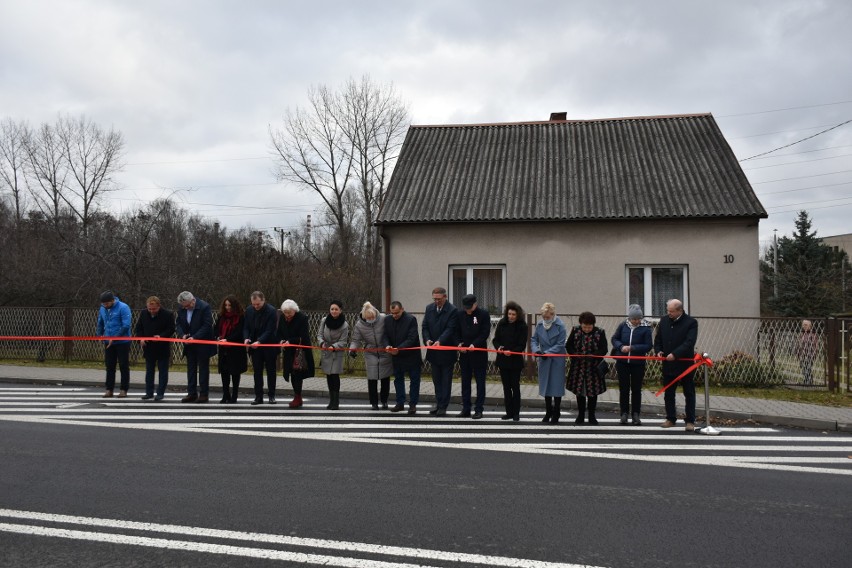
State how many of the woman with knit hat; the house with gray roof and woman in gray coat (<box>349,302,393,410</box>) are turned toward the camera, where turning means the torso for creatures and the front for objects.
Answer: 3

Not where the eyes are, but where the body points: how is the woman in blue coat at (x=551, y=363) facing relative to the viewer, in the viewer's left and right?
facing the viewer and to the left of the viewer

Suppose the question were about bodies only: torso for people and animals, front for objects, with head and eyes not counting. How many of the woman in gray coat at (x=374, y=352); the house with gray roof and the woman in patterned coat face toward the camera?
3

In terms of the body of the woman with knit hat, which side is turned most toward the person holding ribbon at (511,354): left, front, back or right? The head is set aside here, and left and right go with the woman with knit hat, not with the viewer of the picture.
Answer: right

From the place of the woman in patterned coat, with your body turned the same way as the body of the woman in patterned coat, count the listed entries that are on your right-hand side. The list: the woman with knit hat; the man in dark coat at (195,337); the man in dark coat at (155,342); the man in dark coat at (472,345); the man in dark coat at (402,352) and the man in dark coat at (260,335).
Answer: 5

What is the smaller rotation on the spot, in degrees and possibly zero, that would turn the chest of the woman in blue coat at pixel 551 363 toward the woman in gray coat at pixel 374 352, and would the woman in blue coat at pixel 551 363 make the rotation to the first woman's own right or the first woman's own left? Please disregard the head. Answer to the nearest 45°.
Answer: approximately 45° to the first woman's own right

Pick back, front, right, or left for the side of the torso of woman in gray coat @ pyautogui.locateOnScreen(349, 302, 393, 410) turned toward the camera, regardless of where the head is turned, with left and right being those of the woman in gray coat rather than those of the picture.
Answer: front

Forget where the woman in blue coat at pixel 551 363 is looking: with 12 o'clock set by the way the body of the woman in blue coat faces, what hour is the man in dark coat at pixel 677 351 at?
The man in dark coat is roughly at 8 o'clock from the woman in blue coat.

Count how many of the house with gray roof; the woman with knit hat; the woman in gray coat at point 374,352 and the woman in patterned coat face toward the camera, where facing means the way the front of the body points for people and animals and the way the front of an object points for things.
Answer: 4

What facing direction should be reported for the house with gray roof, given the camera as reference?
facing the viewer

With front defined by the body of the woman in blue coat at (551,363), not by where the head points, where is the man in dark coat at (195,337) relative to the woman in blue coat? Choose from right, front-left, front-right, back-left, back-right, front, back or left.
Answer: front-right
